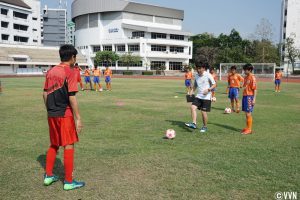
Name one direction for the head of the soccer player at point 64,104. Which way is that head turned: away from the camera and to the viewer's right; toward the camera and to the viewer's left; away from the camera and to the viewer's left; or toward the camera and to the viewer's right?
away from the camera and to the viewer's right

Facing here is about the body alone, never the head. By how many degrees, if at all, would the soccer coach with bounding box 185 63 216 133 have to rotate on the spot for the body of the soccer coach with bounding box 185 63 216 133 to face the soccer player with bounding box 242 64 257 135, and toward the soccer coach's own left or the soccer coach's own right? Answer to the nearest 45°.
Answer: approximately 135° to the soccer coach's own left

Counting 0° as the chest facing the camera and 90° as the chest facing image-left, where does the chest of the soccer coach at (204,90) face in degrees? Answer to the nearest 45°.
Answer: approximately 45°

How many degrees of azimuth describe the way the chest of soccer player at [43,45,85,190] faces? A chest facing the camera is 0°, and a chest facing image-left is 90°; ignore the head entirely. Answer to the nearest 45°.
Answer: approximately 225°

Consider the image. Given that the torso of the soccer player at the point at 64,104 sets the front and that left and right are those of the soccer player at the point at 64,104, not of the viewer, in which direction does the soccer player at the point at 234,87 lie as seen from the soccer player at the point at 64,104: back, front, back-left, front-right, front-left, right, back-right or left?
front

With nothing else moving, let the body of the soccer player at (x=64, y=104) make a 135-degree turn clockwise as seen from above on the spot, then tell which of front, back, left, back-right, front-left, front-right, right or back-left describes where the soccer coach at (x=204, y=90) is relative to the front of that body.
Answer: back-left

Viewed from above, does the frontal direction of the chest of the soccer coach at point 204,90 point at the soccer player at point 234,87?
no
